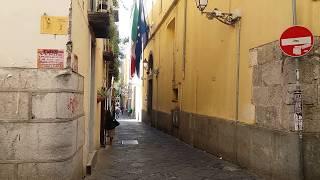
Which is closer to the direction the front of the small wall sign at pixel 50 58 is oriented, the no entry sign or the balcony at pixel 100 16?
the no entry sign

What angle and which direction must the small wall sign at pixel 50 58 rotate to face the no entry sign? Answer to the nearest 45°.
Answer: approximately 90° to its left

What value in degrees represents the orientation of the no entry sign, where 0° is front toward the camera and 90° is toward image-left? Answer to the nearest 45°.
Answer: approximately 0°

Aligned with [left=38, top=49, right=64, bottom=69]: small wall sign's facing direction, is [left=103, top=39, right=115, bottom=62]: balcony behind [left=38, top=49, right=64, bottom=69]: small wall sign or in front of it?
behind

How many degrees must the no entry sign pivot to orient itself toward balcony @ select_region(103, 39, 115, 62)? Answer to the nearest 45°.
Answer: approximately 135° to its right

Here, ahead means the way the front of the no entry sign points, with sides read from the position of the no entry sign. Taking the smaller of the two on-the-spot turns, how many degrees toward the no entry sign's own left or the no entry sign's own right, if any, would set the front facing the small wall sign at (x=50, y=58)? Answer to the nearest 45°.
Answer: approximately 45° to the no entry sign's own right

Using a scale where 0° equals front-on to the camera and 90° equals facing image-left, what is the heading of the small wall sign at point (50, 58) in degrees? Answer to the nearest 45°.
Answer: approximately 0°
